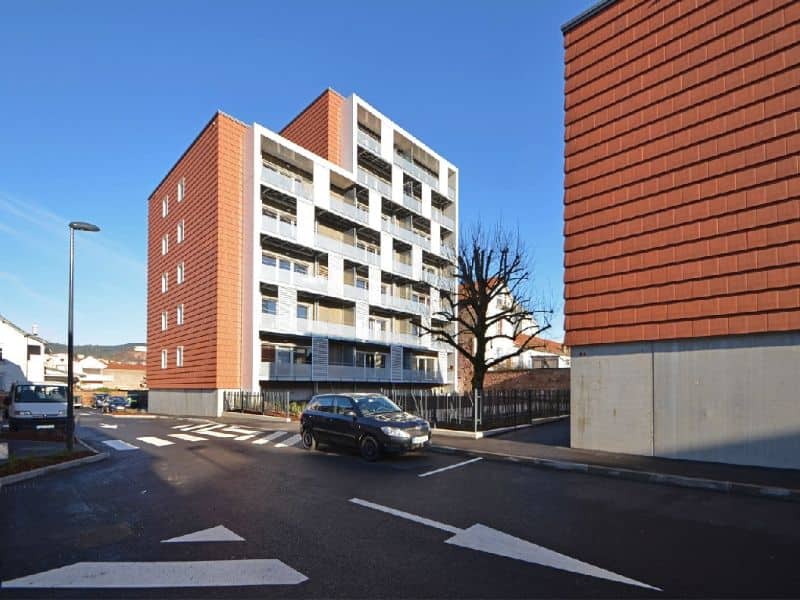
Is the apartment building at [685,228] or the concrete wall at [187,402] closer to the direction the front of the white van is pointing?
the apartment building

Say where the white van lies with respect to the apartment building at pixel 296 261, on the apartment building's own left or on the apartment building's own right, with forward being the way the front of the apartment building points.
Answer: on the apartment building's own right

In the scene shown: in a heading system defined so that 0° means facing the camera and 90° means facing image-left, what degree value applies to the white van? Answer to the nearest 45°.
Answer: approximately 0°

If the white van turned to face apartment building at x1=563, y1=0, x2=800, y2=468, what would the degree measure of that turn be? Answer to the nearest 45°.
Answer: approximately 45° to its left

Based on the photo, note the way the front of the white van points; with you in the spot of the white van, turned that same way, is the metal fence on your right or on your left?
on your left

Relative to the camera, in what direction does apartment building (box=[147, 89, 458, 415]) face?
facing the viewer and to the right of the viewer

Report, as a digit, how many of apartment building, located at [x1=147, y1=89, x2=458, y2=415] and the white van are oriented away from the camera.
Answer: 0
